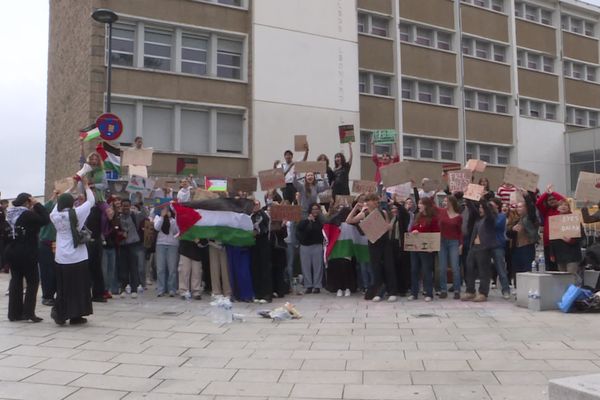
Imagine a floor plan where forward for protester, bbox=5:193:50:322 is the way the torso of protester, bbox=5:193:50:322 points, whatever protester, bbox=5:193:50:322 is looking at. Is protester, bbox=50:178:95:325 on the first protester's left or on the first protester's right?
on the first protester's right

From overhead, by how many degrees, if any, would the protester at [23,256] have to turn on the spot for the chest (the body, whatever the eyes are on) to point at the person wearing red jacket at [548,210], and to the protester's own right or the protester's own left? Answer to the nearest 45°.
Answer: approximately 45° to the protester's own right

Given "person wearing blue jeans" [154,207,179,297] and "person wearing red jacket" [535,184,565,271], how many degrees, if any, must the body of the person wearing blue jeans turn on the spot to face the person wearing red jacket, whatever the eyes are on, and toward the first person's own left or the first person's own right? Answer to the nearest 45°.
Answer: approximately 90° to the first person's own left

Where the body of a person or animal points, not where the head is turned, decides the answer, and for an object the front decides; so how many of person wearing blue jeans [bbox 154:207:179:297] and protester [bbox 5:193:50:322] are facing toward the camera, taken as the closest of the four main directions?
1

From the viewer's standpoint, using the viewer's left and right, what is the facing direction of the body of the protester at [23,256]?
facing away from the viewer and to the right of the viewer

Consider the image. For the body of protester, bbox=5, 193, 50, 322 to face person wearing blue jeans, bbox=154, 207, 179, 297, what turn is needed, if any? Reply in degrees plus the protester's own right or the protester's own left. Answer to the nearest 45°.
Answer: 0° — they already face them

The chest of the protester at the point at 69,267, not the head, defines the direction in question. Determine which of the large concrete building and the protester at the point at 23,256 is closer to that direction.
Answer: the large concrete building

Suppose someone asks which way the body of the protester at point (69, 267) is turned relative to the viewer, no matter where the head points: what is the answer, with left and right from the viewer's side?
facing away from the viewer and to the right of the viewer

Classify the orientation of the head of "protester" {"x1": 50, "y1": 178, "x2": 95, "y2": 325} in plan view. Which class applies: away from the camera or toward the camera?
away from the camera

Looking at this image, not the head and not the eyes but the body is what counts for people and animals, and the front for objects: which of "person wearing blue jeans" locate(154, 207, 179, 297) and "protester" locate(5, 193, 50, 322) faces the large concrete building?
the protester

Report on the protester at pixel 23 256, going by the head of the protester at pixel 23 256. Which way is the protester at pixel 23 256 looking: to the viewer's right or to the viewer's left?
to the viewer's right
